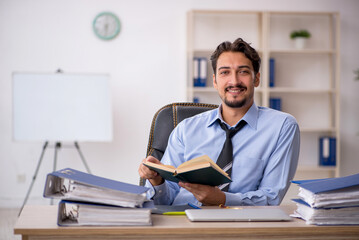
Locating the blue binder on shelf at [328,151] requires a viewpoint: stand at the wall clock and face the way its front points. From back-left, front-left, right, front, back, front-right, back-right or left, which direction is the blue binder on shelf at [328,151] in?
left

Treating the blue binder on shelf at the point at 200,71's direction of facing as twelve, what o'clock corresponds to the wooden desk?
The wooden desk is roughly at 12 o'clock from the blue binder on shelf.

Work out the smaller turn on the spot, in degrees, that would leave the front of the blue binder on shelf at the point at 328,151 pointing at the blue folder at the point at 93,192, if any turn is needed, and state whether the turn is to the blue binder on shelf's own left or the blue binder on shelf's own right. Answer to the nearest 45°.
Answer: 0° — it already faces it

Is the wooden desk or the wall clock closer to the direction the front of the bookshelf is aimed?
the wooden desk

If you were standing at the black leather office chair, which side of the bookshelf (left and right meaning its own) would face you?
front

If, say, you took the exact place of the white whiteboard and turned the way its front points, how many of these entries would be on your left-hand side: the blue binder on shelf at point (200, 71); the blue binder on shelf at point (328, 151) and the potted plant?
3

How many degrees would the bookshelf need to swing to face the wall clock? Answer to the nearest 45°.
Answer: approximately 90° to its right

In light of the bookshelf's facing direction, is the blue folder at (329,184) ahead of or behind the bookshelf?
ahead
